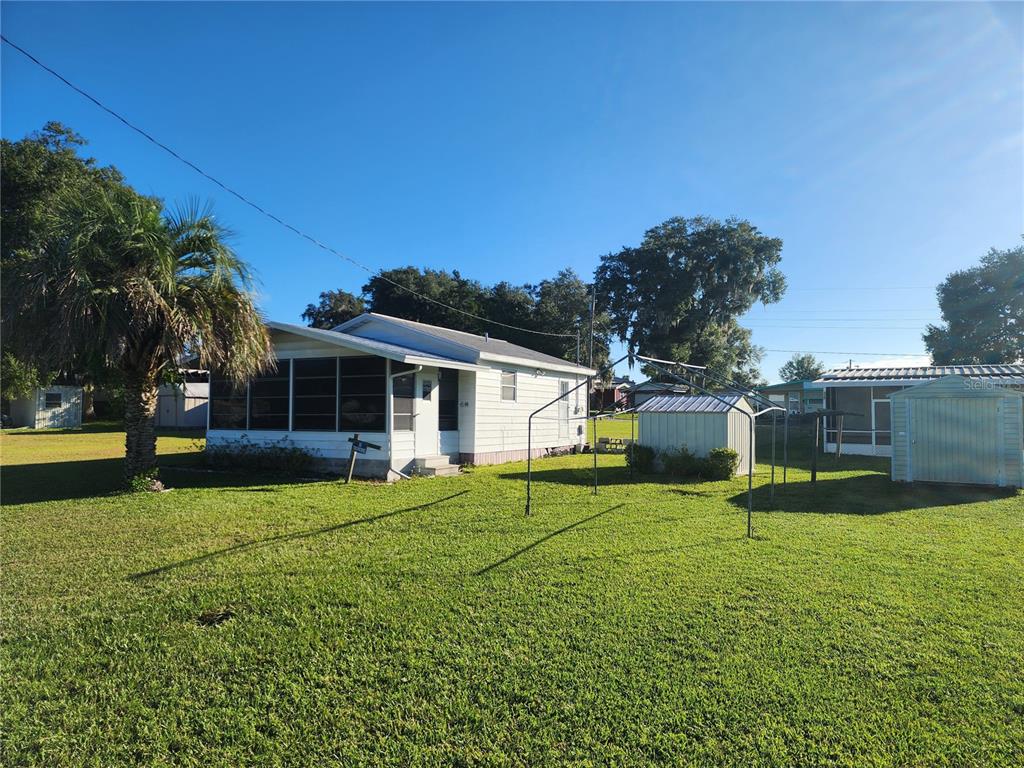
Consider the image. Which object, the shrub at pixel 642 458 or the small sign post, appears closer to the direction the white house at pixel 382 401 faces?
the small sign post

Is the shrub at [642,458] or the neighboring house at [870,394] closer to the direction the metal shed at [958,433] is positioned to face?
the shrub

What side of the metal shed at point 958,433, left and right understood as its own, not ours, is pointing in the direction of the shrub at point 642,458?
right

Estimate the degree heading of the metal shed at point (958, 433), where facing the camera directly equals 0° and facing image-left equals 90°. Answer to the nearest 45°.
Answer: approximately 0°

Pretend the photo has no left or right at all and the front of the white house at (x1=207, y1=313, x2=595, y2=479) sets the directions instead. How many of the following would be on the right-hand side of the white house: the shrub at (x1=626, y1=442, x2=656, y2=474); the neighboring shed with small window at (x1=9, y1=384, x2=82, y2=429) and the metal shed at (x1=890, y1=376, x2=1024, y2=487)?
1

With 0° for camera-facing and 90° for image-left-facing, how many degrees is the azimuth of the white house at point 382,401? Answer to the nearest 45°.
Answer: approximately 45°

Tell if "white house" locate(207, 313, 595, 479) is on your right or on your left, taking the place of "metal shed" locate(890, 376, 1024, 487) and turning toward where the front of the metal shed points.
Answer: on your right

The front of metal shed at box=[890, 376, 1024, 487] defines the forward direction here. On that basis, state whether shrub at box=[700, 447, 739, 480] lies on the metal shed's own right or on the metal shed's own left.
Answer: on the metal shed's own right

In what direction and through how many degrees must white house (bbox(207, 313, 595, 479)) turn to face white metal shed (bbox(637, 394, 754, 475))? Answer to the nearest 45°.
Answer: approximately 135° to its left

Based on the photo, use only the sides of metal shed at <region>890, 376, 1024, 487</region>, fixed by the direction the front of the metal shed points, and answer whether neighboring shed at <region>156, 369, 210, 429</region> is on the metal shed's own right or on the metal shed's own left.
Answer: on the metal shed's own right
